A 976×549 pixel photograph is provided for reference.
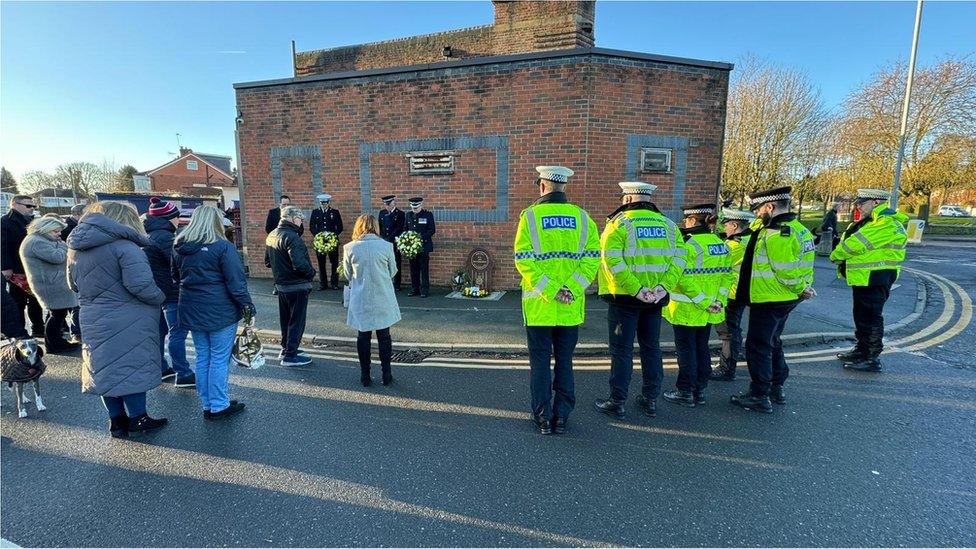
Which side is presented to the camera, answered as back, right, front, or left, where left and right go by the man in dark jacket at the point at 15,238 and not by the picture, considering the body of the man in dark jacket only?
right

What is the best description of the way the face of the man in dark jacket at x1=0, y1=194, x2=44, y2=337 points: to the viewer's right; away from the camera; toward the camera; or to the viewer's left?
to the viewer's right

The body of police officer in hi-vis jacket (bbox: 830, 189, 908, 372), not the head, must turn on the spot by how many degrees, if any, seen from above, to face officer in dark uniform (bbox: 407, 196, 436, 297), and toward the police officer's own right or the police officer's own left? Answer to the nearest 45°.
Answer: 0° — they already face them

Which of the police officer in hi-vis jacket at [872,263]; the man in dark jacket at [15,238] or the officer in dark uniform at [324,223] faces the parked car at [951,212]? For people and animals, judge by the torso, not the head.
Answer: the man in dark jacket

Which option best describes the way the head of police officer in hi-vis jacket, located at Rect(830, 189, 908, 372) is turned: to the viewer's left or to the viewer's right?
to the viewer's left

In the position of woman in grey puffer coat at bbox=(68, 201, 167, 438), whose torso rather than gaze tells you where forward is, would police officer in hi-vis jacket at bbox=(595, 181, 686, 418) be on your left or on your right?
on your right

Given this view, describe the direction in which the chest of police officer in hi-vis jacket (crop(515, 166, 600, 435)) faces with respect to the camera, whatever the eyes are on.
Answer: away from the camera

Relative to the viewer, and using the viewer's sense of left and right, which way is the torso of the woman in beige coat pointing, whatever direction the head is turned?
facing away from the viewer

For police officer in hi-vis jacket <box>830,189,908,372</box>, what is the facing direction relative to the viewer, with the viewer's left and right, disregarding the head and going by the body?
facing to the left of the viewer
